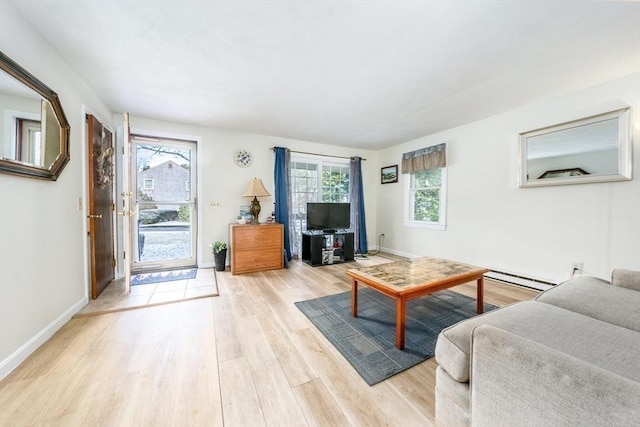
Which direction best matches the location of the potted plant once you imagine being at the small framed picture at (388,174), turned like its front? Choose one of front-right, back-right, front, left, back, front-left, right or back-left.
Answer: front

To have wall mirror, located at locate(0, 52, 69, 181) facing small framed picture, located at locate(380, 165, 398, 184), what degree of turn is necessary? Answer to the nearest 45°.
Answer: approximately 45° to its left

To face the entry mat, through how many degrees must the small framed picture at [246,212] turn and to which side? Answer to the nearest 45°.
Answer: approximately 90° to its right

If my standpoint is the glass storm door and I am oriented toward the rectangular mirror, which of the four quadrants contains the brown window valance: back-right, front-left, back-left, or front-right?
front-left

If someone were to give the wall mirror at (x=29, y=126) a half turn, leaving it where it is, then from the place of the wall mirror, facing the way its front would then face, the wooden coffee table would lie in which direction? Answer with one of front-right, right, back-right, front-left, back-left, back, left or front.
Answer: back

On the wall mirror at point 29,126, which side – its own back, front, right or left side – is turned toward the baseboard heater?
front

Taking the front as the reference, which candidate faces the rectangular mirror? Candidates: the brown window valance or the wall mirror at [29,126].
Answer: the wall mirror

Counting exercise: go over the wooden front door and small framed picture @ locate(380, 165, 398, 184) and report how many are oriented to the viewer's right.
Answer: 1

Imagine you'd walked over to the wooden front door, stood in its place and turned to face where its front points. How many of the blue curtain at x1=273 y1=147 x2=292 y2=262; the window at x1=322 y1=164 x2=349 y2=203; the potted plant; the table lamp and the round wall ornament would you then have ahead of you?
5

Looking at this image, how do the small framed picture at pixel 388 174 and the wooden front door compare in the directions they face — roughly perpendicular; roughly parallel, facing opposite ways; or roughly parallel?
roughly parallel, facing opposite ways

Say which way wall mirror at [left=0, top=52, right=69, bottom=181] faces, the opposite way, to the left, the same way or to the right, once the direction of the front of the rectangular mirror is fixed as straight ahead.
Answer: the opposite way

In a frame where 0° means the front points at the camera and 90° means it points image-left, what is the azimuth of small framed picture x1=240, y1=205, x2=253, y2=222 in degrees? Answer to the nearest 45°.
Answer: approximately 0°

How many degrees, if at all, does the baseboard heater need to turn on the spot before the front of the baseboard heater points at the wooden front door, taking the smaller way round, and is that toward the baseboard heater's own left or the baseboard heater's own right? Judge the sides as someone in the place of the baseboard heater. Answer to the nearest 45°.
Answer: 0° — it already faces it

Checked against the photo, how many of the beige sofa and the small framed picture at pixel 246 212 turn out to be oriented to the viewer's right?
0
